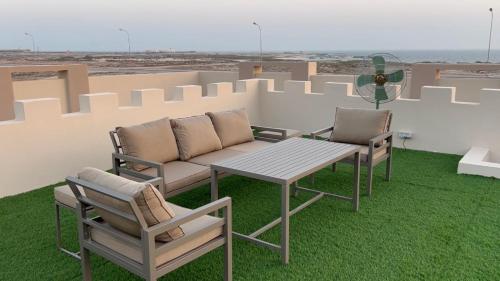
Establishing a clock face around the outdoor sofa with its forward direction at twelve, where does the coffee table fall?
The coffee table is roughly at 12 o'clock from the outdoor sofa.

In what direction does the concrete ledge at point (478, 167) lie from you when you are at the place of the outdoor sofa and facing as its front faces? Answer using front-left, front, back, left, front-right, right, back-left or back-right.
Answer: front-left

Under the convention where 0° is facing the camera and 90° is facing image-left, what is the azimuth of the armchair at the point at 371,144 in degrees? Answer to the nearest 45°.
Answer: approximately 45°

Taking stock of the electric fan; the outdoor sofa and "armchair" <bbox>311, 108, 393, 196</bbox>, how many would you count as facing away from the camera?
0

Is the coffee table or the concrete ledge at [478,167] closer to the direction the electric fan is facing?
the coffee table

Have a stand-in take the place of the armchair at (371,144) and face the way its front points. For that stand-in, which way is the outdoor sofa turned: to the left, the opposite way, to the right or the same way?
to the left

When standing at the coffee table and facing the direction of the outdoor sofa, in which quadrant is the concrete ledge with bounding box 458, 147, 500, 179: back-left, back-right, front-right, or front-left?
back-right

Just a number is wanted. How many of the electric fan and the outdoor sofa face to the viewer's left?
0

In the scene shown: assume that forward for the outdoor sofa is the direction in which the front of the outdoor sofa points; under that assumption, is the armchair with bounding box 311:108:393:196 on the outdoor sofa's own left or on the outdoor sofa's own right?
on the outdoor sofa's own left

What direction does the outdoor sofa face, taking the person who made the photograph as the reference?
facing the viewer and to the right of the viewer

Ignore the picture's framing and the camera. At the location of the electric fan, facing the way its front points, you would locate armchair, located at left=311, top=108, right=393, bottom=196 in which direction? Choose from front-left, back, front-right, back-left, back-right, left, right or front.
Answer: front

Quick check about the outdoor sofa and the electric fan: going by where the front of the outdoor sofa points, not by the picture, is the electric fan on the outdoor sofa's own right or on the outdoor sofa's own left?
on the outdoor sofa's own left

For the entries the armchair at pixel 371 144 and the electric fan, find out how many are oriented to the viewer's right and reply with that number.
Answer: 0

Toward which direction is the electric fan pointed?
toward the camera

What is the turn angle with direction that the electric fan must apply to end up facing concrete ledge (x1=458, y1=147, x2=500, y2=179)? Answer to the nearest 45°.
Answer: approximately 45° to its left
